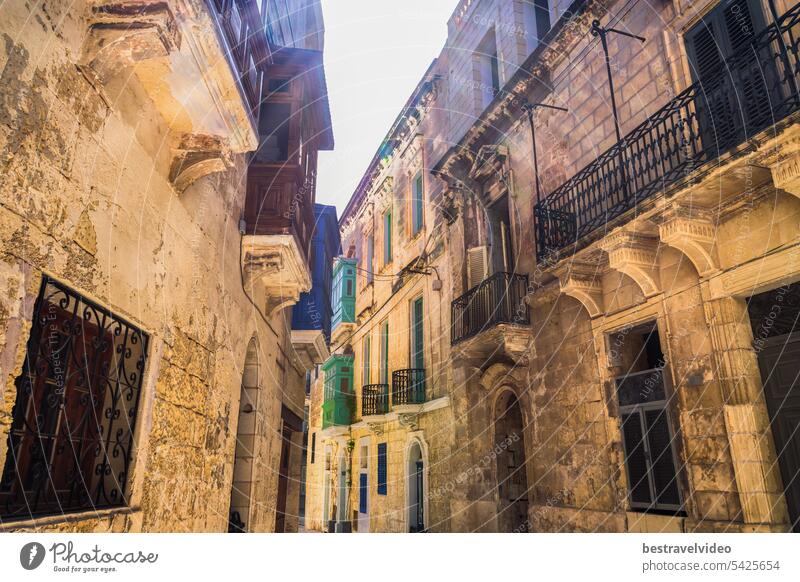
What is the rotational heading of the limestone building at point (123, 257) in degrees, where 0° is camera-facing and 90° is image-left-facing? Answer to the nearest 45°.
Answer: approximately 315°

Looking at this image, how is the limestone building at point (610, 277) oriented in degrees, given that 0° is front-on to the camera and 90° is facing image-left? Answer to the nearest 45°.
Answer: approximately 45°

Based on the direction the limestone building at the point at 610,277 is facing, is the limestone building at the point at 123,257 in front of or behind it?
in front
